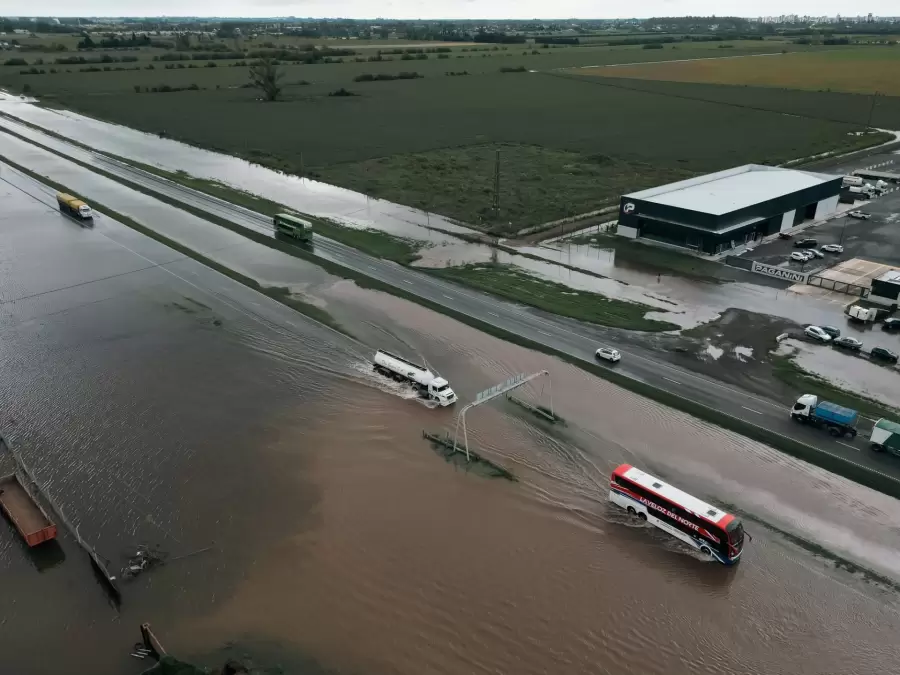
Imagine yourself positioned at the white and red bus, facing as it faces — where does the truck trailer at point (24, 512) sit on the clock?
The truck trailer is roughly at 4 o'clock from the white and red bus.

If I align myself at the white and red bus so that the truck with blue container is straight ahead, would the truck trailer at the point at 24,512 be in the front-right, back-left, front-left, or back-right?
back-left

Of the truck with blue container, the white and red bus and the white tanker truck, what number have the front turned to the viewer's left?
1

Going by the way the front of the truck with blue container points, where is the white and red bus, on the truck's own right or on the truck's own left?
on the truck's own left

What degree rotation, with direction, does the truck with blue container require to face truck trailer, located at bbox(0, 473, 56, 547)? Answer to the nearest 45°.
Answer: approximately 45° to its left

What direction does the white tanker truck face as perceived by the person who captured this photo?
facing the viewer and to the right of the viewer

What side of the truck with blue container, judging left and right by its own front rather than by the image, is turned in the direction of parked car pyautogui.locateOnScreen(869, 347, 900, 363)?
right

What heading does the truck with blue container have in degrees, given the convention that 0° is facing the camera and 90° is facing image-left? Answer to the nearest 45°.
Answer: approximately 90°

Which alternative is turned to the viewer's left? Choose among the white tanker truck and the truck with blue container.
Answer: the truck with blue container

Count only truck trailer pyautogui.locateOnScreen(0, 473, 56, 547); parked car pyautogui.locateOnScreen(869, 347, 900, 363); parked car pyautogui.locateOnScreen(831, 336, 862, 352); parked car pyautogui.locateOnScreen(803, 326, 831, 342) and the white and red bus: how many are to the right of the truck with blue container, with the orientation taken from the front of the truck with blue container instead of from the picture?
3

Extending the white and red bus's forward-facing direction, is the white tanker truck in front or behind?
behind

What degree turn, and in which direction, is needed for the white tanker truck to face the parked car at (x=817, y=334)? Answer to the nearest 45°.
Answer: approximately 45° to its left

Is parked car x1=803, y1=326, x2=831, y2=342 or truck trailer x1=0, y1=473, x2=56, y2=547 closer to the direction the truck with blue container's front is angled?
the truck trailer

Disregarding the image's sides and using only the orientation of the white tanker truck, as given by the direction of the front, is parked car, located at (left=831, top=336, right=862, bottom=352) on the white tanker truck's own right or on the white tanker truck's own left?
on the white tanker truck's own left

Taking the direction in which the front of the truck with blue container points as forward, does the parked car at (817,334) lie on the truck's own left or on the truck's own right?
on the truck's own right
